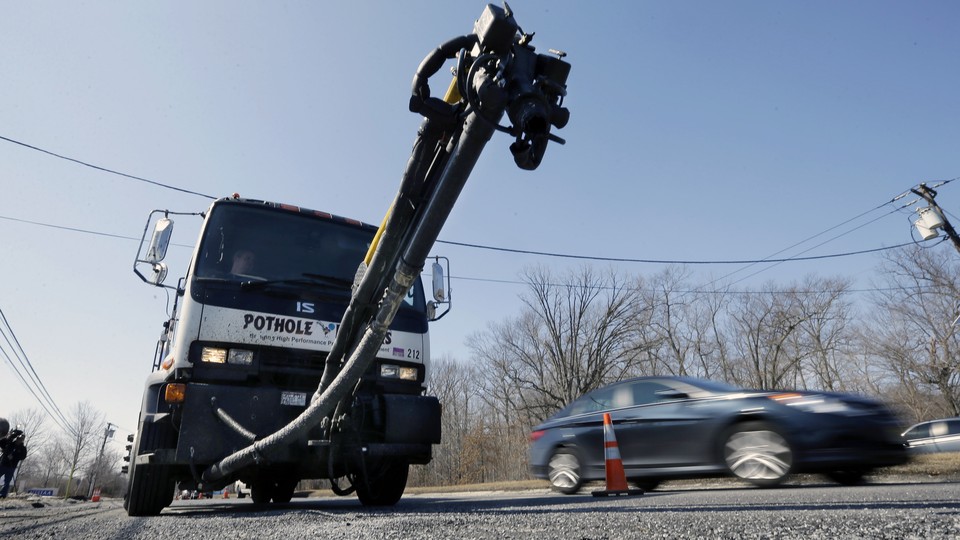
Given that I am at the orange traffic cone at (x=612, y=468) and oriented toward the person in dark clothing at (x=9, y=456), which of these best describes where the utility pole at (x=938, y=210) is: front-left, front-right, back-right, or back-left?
back-right

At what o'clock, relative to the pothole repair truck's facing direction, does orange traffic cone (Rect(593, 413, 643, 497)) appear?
The orange traffic cone is roughly at 10 o'clock from the pothole repair truck.

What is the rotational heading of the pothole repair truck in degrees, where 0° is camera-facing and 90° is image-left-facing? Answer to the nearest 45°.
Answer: approximately 0°

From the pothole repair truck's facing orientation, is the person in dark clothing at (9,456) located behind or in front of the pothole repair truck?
behind

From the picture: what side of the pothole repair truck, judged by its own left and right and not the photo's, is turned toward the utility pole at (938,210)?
left
